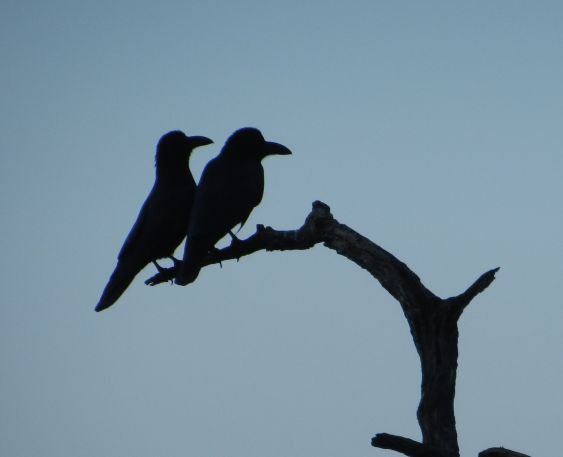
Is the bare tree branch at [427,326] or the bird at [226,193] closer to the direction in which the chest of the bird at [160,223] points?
the bare tree branch

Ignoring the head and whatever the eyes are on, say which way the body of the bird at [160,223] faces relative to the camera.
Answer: to the viewer's right

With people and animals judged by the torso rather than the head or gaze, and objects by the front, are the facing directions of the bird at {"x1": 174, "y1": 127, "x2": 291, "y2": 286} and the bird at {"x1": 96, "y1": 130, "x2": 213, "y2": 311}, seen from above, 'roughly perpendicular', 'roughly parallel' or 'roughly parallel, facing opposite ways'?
roughly parallel

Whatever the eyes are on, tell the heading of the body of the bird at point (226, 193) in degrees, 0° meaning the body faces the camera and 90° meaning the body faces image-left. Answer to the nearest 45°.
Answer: approximately 270°

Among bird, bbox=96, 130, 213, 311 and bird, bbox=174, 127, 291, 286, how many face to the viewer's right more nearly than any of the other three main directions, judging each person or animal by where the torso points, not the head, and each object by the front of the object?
2

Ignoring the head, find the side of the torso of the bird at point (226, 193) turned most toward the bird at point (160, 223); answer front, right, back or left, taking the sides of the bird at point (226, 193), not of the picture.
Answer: back

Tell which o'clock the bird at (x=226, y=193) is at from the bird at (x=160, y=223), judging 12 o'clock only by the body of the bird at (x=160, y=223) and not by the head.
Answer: the bird at (x=226, y=193) is roughly at 1 o'clock from the bird at (x=160, y=223).
